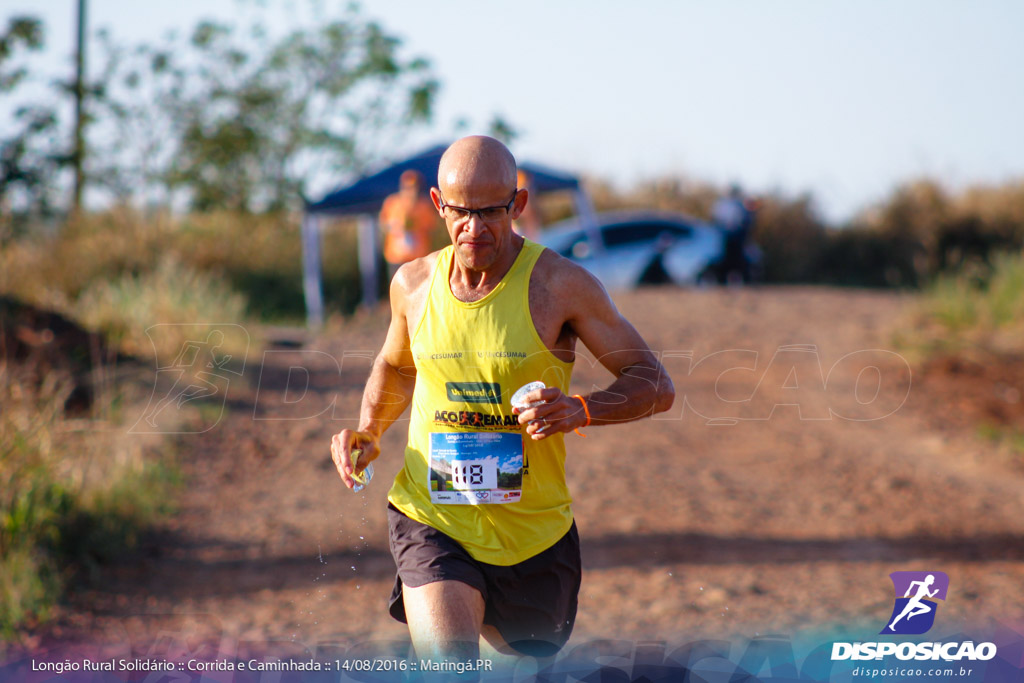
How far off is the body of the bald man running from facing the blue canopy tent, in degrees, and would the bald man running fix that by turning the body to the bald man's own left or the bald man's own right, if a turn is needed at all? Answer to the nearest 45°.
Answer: approximately 180°

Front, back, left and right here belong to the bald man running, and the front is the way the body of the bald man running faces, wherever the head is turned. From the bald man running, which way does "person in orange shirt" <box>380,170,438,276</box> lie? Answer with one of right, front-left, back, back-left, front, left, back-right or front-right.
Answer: back

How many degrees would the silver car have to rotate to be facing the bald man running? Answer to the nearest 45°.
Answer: approximately 90° to its left

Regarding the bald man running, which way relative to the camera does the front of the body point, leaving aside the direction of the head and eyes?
toward the camera

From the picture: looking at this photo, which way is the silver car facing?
to the viewer's left

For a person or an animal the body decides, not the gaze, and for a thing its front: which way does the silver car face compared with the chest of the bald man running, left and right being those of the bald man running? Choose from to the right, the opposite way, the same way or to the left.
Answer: to the right
